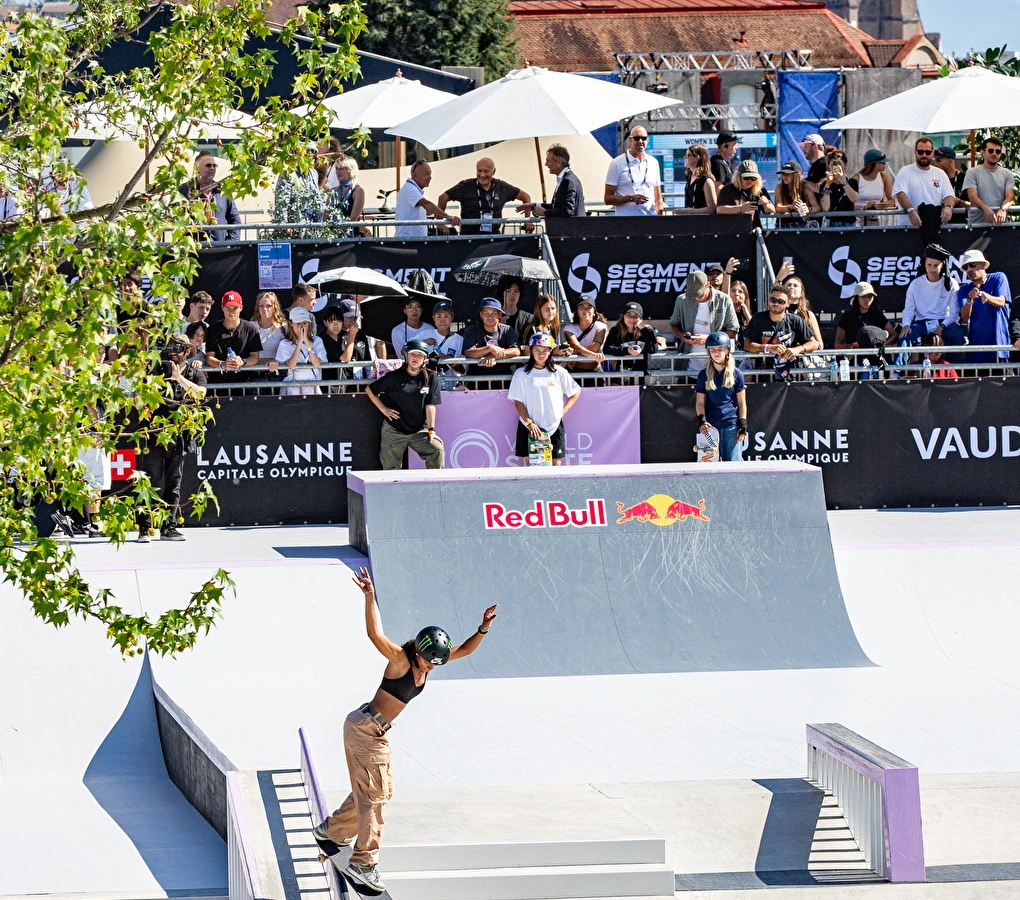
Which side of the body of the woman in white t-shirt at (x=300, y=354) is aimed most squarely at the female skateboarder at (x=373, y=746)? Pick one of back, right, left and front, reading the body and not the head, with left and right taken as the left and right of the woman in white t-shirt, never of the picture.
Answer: front

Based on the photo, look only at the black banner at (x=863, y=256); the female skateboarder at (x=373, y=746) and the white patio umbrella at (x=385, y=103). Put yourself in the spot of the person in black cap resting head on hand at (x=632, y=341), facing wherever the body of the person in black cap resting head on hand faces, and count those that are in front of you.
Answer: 1

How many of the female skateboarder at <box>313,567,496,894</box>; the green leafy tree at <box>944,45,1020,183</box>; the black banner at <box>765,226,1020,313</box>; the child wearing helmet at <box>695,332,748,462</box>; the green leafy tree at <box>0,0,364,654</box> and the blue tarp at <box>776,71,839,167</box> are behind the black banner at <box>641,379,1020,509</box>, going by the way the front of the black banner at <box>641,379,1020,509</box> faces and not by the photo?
3

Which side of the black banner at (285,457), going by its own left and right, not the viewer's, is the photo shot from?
front

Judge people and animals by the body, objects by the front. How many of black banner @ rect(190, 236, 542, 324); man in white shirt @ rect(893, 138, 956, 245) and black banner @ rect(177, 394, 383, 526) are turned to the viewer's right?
0

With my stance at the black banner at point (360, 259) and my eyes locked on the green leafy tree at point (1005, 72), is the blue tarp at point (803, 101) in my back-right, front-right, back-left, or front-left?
front-left

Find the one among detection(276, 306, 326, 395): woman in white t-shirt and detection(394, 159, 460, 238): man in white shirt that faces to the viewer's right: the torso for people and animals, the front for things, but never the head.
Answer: the man in white shirt

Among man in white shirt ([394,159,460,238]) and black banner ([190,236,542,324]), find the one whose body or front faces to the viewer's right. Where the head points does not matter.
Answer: the man in white shirt

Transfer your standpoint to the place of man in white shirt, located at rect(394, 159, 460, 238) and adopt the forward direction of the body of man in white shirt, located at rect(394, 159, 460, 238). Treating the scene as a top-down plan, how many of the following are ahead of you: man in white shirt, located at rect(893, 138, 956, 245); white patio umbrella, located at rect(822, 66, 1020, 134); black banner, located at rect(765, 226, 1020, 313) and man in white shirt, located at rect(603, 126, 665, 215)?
4

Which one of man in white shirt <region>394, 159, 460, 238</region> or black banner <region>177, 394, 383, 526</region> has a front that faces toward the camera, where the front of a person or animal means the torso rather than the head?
the black banner

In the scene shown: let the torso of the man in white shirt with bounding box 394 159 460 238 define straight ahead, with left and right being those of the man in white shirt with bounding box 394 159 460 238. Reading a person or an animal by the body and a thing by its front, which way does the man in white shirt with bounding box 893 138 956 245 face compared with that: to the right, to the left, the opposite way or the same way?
to the right

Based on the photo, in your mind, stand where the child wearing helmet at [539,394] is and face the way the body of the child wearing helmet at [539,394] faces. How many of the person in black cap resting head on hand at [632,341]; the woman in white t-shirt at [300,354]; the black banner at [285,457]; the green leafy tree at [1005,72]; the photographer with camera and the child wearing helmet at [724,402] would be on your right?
3

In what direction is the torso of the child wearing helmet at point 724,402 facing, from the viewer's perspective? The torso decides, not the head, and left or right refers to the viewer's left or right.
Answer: facing the viewer

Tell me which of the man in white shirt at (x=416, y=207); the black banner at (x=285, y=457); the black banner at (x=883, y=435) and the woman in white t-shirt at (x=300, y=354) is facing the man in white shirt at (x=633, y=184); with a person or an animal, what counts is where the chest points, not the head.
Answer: the man in white shirt at (x=416, y=207)

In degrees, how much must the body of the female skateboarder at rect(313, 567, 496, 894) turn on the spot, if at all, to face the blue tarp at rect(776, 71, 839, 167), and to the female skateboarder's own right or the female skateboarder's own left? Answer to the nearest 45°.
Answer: approximately 135° to the female skateboarder's own left

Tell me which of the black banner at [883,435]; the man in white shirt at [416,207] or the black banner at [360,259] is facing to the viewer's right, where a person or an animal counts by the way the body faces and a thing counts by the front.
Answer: the man in white shirt

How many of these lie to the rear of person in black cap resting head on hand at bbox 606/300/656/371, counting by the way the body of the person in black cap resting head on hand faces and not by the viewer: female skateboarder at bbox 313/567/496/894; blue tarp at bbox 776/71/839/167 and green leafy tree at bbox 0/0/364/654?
1
